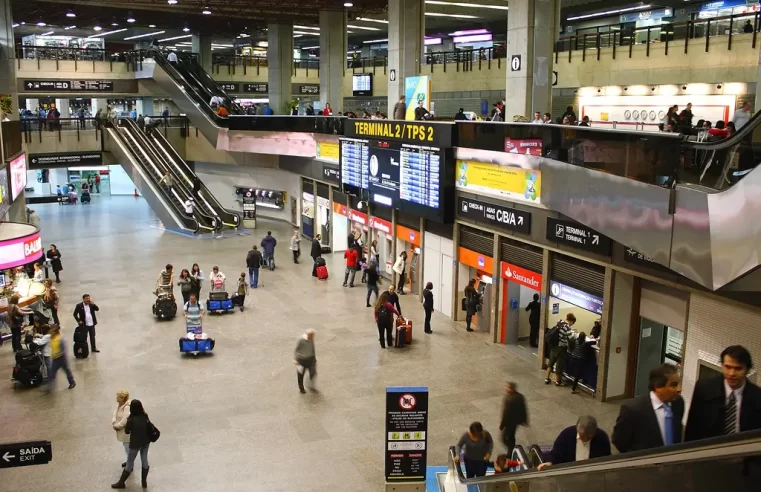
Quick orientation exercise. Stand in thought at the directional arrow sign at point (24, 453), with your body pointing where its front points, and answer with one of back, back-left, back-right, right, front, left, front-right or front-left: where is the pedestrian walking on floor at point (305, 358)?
back-left

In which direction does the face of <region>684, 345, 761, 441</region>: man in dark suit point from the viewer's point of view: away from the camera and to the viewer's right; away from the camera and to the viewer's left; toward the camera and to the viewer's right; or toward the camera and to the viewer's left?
toward the camera and to the viewer's left

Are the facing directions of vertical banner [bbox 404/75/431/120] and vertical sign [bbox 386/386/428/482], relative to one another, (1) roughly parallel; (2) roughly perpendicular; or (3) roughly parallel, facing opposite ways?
roughly parallel

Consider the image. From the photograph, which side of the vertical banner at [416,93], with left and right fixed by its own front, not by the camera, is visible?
front

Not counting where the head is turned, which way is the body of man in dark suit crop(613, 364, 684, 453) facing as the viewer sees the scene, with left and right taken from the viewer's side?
facing the viewer and to the right of the viewer

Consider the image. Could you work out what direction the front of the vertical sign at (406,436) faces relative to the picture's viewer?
facing the viewer

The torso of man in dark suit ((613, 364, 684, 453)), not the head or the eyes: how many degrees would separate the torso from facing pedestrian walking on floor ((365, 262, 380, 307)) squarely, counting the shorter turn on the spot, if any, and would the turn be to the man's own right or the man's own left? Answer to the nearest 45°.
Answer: approximately 180°

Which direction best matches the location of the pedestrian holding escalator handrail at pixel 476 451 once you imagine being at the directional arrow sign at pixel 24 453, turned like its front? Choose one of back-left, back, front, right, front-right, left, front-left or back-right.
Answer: left
